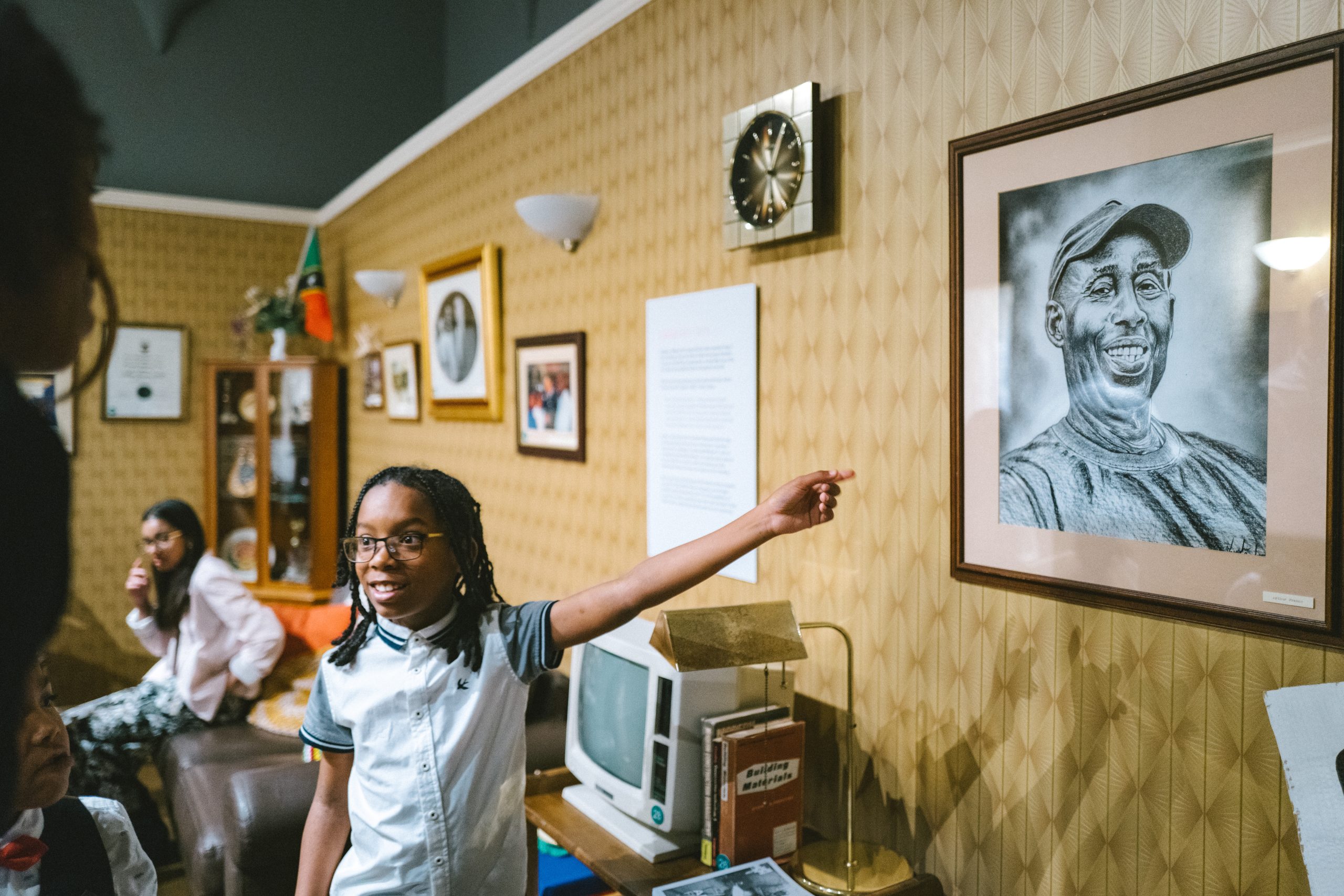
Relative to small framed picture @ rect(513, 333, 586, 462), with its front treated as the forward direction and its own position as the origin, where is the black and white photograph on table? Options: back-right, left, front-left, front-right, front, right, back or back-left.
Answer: front-left

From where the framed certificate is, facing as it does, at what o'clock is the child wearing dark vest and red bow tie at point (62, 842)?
The child wearing dark vest and red bow tie is roughly at 12 o'clock from the framed certificate.

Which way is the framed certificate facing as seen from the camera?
toward the camera

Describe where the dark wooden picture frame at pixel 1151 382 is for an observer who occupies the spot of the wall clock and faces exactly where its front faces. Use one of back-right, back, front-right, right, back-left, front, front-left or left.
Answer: left

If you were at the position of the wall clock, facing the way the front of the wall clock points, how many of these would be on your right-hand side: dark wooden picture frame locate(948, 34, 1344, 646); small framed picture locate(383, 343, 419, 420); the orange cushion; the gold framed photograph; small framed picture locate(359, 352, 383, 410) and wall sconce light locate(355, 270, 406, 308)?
5

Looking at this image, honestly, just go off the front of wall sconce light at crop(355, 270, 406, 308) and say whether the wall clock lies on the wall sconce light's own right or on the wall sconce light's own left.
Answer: on the wall sconce light's own left

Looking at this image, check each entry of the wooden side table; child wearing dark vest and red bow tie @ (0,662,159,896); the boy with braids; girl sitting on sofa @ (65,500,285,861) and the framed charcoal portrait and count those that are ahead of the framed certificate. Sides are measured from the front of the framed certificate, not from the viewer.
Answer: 5

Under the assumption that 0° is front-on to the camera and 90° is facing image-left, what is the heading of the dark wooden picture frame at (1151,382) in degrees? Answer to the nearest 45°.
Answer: approximately 45°

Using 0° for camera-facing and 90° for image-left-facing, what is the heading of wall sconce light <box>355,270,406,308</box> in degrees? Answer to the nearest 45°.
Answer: approximately 45°

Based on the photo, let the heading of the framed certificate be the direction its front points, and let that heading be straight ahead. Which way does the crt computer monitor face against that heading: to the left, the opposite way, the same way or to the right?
to the right

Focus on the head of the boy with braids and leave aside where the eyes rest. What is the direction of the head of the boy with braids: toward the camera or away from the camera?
toward the camera

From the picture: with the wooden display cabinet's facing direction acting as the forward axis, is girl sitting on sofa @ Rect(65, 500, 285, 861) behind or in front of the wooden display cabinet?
in front
